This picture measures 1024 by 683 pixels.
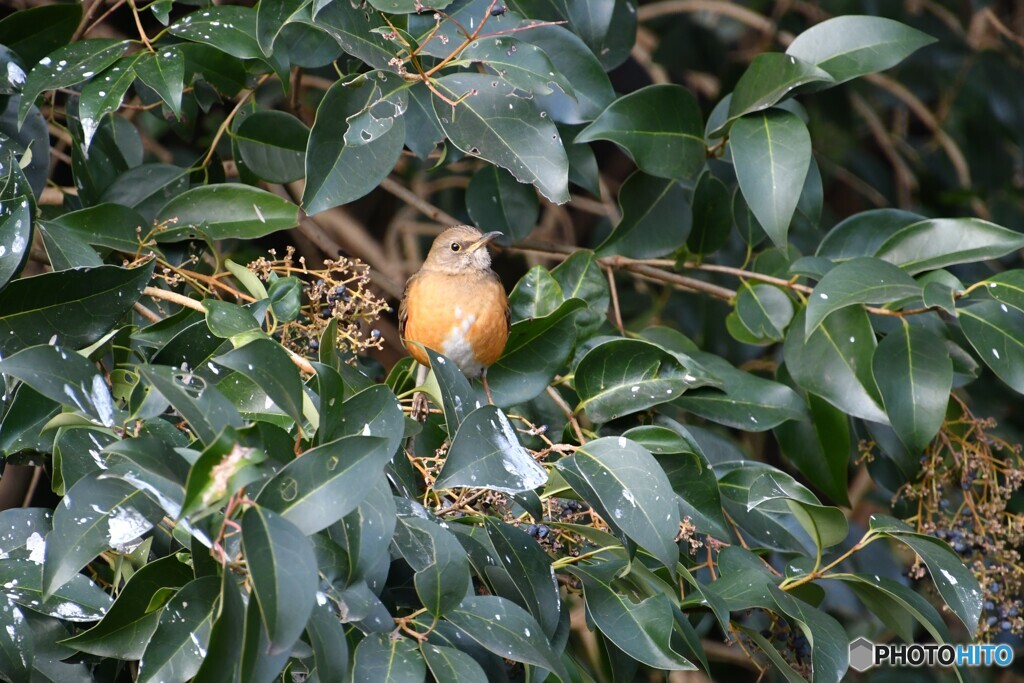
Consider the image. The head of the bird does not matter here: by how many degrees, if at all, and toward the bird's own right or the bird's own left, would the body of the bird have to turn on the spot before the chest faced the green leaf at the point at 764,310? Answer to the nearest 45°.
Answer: approximately 45° to the bird's own left

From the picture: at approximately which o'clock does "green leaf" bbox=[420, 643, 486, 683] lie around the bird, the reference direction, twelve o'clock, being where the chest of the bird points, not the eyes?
The green leaf is roughly at 12 o'clock from the bird.

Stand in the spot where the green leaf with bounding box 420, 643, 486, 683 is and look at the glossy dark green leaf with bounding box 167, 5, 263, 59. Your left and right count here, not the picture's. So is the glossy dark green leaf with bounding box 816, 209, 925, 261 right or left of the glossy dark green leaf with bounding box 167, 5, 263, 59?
right

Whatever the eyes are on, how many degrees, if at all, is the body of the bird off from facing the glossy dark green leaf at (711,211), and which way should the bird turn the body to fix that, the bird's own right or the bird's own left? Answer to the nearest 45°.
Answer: approximately 90° to the bird's own left

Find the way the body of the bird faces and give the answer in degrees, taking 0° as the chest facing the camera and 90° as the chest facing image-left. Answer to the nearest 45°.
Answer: approximately 0°
